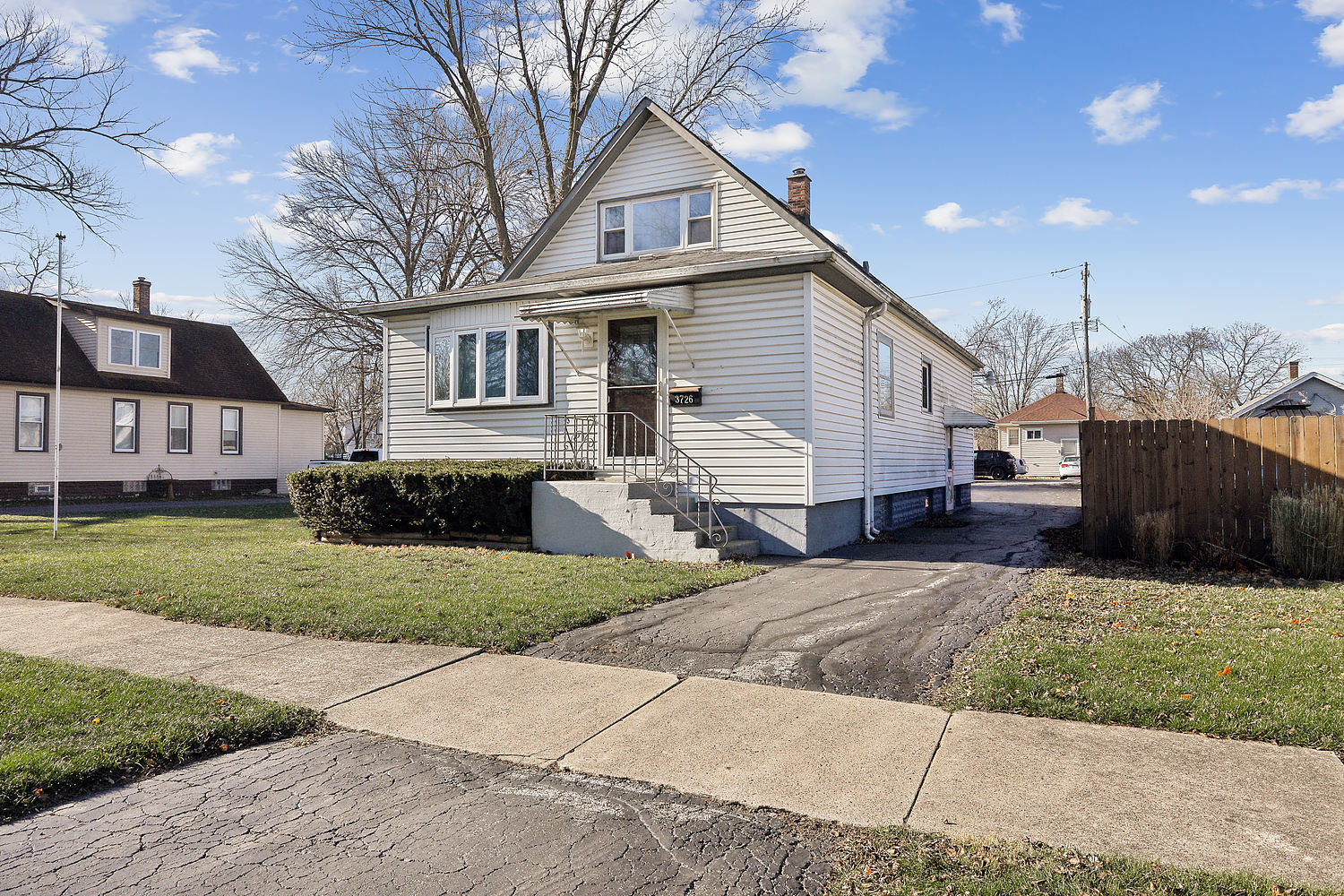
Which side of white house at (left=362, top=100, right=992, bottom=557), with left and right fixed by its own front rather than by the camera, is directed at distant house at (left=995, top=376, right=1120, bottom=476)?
back

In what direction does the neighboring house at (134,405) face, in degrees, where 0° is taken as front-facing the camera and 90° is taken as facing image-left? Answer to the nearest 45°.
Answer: approximately 90°

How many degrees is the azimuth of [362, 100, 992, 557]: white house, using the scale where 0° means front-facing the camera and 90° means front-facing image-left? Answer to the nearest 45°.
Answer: approximately 45°

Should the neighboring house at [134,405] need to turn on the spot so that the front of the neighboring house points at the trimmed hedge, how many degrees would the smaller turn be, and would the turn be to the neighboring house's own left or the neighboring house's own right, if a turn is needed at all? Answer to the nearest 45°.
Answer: approximately 90° to the neighboring house's own left

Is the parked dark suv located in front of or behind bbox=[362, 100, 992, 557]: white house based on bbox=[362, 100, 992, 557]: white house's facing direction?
behind

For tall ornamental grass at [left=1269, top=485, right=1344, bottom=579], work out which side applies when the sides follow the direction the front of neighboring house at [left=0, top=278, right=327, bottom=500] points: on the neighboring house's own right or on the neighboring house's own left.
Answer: on the neighboring house's own left
